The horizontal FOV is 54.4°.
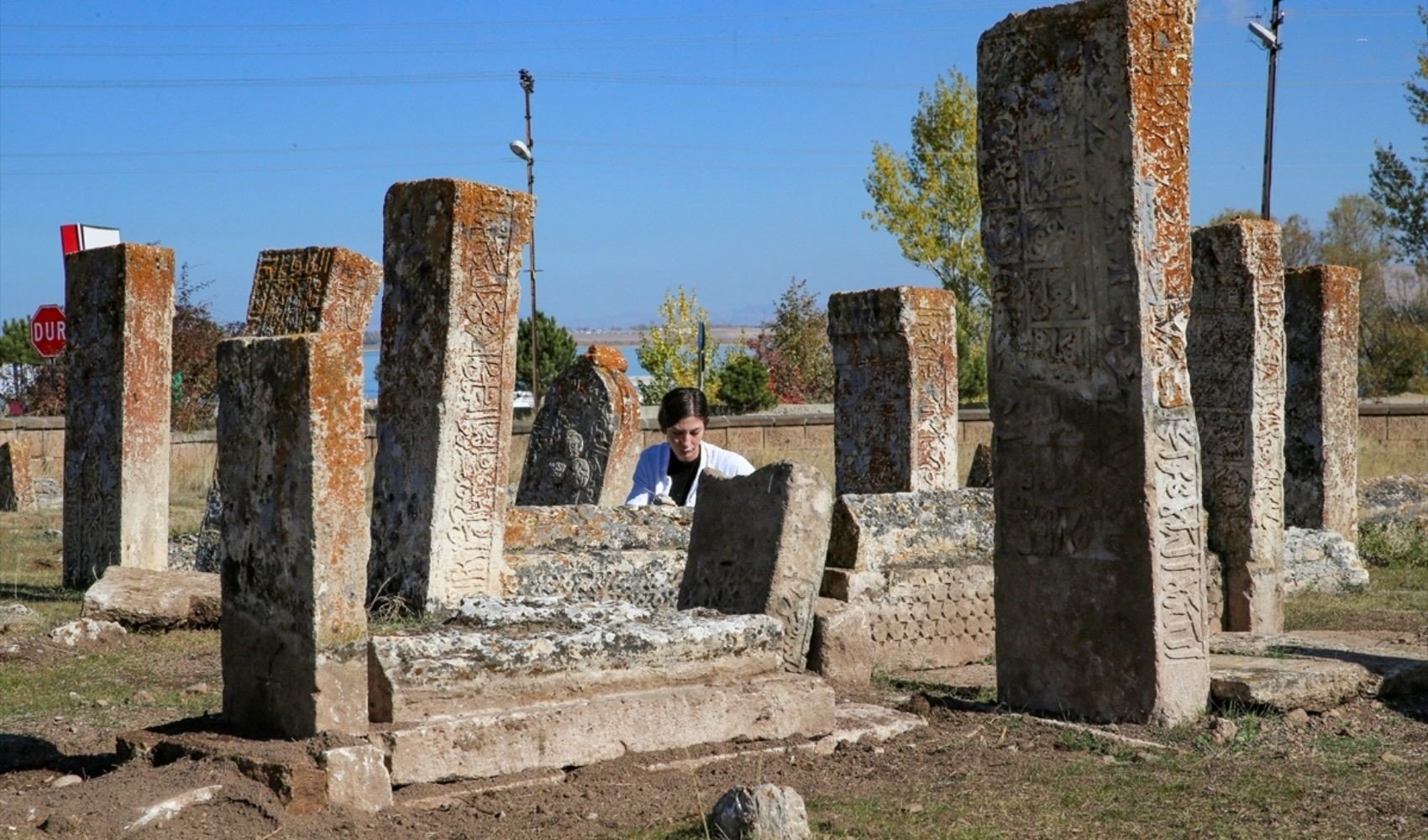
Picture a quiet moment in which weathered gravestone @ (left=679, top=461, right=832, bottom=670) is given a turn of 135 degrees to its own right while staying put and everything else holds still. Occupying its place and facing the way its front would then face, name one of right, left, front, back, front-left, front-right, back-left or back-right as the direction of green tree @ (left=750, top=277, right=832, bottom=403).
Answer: front

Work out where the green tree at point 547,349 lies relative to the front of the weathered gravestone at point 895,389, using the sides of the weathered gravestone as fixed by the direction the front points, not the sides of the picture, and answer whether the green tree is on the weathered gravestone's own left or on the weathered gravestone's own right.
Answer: on the weathered gravestone's own right

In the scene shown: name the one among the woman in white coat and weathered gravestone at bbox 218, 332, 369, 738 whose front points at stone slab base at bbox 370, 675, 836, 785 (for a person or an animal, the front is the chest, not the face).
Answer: the woman in white coat

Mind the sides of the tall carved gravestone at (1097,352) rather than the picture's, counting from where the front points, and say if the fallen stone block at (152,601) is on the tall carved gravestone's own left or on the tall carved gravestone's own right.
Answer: on the tall carved gravestone's own right

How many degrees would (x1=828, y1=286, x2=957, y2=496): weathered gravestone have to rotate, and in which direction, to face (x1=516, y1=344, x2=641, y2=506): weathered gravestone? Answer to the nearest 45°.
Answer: approximately 45° to its right

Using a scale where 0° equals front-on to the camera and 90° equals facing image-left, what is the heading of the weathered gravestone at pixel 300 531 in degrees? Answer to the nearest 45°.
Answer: approximately 45°

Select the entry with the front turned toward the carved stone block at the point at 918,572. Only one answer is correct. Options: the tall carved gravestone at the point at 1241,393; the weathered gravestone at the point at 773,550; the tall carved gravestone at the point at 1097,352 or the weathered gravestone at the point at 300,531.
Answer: the tall carved gravestone at the point at 1241,393

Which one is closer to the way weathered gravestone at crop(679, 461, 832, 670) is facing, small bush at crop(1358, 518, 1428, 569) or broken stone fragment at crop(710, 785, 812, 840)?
the broken stone fragment

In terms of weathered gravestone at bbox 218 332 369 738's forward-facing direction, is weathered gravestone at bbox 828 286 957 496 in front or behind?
behind

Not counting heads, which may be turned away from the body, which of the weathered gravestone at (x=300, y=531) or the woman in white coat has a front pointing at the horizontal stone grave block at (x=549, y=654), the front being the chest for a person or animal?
the woman in white coat

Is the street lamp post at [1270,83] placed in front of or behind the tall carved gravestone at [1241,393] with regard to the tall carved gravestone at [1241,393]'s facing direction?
behind
